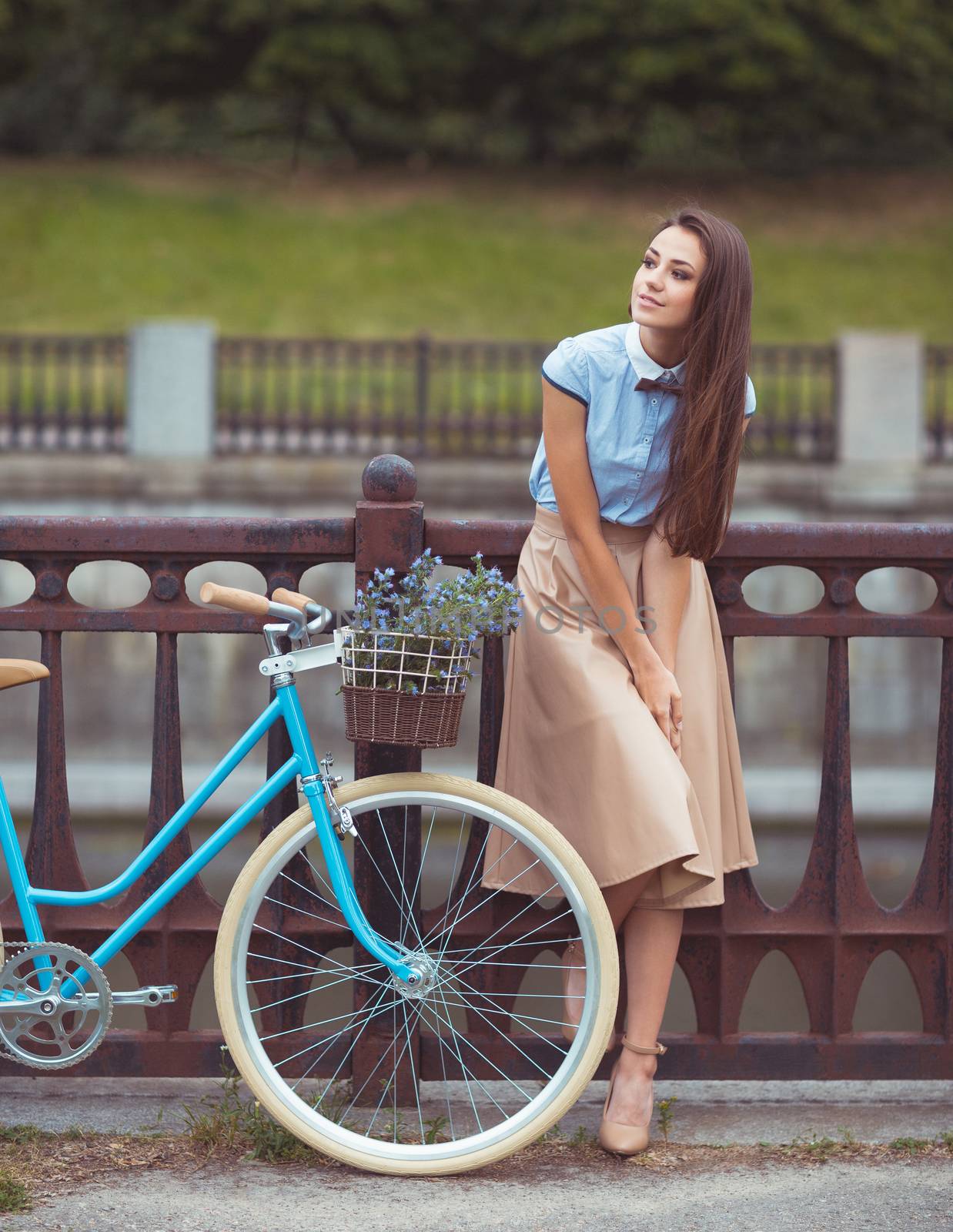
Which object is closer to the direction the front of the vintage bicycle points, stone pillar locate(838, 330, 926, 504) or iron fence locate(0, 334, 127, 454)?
the stone pillar

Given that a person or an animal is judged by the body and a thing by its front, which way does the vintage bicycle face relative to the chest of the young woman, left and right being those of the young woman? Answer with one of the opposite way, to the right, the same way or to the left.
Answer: to the left

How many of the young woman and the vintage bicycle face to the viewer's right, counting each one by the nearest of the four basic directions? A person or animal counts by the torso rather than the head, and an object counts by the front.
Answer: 1

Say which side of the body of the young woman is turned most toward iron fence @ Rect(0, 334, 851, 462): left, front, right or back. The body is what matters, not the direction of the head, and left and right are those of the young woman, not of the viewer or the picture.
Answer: back

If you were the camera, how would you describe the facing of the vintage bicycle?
facing to the right of the viewer

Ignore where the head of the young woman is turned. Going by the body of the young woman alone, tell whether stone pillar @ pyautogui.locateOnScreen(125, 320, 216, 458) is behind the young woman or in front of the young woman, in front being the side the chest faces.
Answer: behind

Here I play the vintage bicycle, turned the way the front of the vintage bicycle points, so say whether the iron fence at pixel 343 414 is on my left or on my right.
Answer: on my left

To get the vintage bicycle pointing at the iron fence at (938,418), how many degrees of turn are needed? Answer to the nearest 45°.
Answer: approximately 45° to its left

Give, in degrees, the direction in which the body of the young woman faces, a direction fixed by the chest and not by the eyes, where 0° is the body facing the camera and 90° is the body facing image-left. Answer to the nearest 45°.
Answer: approximately 0°
